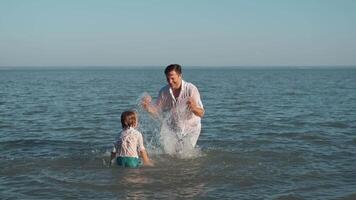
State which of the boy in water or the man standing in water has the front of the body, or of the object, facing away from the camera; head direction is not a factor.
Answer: the boy in water

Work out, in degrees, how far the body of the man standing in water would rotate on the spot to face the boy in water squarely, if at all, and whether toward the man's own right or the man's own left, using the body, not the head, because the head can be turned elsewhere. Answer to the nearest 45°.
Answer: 0° — they already face them

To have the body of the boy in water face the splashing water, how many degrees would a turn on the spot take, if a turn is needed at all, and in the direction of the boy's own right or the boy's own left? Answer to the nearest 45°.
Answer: approximately 45° to the boy's own right

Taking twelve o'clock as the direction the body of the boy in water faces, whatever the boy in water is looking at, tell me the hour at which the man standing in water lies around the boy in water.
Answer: The man standing in water is roughly at 2 o'clock from the boy in water.

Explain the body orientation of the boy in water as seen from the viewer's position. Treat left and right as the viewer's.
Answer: facing away from the viewer

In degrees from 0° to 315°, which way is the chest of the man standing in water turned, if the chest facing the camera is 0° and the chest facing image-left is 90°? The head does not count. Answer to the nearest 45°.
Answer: approximately 45°

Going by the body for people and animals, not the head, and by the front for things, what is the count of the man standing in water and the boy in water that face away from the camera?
1
